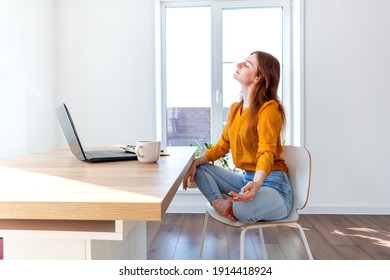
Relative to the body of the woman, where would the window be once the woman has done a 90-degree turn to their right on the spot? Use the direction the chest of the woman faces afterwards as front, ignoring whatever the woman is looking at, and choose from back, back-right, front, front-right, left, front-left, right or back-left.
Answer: front-right

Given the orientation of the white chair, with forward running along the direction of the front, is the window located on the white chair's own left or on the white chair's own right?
on the white chair's own right

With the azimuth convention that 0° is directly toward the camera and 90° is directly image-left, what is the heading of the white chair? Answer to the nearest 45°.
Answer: approximately 45°

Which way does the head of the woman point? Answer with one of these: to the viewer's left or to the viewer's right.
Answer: to the viewer's left

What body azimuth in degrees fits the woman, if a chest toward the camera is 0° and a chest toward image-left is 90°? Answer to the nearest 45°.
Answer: approximately 45°
